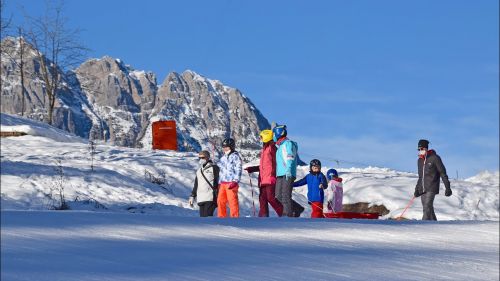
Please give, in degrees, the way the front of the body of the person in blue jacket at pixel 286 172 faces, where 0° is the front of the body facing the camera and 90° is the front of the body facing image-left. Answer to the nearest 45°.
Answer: approximately 90°

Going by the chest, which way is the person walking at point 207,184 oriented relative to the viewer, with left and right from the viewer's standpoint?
facing the viewer and to the left of the viewer

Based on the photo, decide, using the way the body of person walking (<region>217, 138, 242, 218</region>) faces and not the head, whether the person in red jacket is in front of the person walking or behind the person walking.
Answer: behind

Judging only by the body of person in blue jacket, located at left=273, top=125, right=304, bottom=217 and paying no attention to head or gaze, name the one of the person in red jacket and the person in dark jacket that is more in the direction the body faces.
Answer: the person in red jacket

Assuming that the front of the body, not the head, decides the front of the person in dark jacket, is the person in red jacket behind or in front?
in front

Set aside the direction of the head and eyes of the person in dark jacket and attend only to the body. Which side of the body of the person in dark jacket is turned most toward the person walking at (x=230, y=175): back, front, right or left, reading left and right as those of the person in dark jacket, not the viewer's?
front

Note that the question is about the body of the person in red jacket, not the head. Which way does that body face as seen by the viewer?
to the viewer's left

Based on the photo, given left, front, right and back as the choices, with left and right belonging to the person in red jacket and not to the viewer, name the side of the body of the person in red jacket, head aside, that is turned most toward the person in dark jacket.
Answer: back

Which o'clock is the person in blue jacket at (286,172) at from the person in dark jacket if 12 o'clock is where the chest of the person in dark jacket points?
The person in blue jacket is roughly at 12 o'clock from the person in dark jacket.
